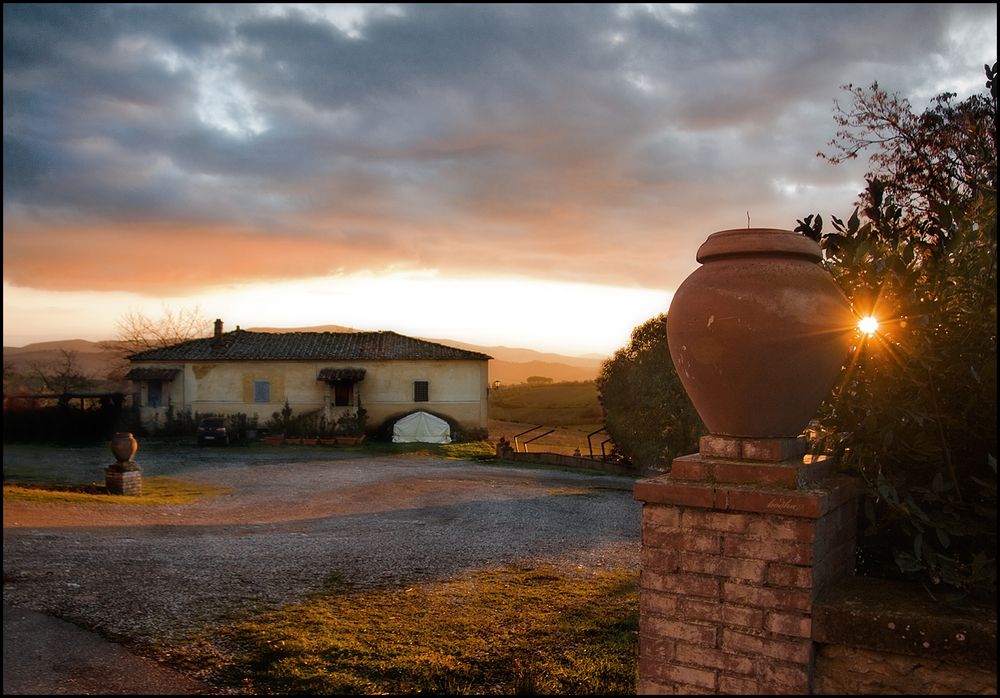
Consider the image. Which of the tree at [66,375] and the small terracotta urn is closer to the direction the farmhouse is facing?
the small terracotta urn

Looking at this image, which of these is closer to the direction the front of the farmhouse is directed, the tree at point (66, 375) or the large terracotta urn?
the large terracotta urn

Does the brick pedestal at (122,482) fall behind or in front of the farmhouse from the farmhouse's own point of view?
in front

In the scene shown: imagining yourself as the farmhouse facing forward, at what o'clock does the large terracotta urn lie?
The large terracotta urn is roughly at 12 o'clock from the farmhouse.

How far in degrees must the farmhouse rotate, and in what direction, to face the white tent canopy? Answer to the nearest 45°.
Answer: approximately 45° to its left

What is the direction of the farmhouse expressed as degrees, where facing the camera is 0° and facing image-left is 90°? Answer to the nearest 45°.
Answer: approximately 0°

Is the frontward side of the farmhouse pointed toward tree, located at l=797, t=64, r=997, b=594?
yes

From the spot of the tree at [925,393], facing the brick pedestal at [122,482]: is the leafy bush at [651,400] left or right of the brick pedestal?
right

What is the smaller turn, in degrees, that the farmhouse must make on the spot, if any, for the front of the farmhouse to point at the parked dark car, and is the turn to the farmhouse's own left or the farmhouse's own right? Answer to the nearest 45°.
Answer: approximately 45° to the farmhouse's own right

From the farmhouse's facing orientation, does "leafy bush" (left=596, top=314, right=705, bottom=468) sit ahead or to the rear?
ahead

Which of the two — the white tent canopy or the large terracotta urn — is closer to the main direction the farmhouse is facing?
the large terracotta urn

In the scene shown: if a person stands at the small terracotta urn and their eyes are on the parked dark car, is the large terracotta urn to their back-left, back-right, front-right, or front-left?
back-right

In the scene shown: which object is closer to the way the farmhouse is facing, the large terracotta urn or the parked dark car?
the large terracotta urn

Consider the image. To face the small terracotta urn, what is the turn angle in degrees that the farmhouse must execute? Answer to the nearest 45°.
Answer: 0° — it already faces it

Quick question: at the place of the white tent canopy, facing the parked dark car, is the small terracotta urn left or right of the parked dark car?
left
